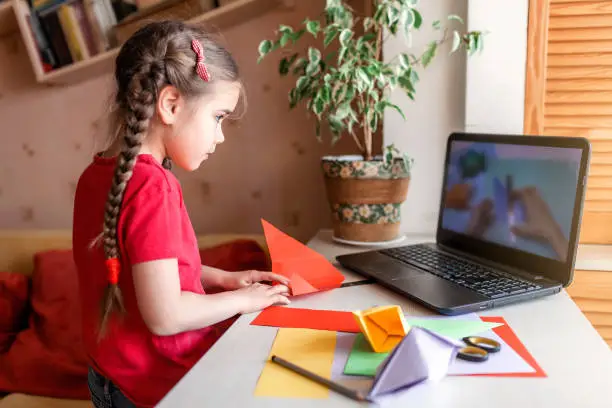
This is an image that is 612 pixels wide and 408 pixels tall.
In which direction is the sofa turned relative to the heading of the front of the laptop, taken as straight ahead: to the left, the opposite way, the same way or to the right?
to the left

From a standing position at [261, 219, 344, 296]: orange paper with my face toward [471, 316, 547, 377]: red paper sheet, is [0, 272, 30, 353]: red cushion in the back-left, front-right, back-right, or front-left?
back-right

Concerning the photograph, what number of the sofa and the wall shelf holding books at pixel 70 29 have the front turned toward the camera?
2

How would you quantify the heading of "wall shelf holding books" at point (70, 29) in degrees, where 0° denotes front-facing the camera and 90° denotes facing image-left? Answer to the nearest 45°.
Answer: approximately 0°

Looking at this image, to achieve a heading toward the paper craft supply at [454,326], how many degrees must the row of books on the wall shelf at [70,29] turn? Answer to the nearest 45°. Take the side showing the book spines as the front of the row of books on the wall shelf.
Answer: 0° — it already faces it
